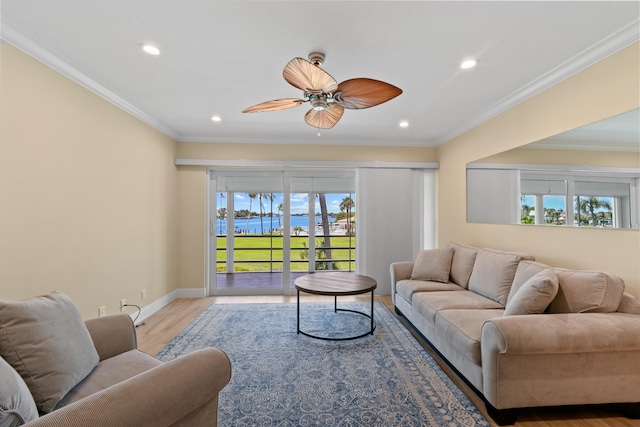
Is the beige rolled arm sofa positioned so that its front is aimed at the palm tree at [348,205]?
no

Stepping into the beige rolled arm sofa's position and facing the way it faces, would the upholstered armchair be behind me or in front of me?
in front

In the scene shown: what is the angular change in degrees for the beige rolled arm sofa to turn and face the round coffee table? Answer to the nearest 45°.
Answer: approximately 45° to its right

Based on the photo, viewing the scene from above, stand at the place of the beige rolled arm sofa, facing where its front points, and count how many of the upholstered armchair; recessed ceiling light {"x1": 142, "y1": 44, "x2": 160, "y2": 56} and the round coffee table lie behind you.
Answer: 0

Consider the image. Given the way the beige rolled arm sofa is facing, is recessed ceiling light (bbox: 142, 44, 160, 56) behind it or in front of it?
in front

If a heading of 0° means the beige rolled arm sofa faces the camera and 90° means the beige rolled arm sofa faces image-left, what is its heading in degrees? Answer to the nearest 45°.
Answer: approximately 45°

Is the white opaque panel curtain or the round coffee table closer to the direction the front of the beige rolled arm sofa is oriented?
the round coffee table

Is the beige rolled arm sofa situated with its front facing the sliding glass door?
no

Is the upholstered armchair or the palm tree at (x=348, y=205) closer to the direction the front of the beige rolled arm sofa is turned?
the upholstered armchair
